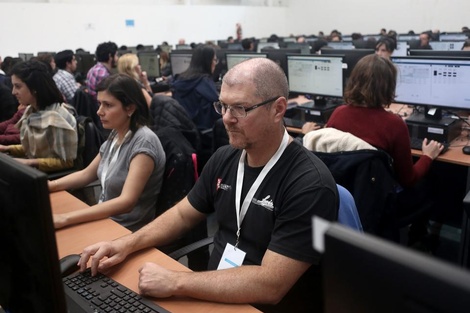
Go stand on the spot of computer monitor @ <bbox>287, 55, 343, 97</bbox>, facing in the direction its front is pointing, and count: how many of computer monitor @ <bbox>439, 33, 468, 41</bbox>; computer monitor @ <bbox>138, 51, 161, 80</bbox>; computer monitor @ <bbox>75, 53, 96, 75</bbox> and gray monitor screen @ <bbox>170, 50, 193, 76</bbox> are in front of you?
0

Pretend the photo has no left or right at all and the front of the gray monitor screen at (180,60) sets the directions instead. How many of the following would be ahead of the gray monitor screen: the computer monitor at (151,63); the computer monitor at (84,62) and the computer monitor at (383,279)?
1

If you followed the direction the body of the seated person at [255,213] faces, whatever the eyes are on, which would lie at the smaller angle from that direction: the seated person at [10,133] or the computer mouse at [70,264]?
the computer mouse

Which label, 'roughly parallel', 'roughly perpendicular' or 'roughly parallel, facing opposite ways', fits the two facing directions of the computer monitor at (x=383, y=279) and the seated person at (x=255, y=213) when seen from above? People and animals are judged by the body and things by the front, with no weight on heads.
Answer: roughly parallel, facing opposite ways

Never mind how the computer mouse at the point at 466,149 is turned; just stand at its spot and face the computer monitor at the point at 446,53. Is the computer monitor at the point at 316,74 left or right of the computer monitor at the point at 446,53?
left

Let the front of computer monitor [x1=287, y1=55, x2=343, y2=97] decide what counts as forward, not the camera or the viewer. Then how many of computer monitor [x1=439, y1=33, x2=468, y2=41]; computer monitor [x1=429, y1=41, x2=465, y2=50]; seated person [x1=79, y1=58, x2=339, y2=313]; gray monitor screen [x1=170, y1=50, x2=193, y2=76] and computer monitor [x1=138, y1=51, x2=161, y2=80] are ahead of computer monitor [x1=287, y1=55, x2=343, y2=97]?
1

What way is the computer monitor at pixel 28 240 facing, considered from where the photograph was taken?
facing away from the viewer and to the right of the viewer

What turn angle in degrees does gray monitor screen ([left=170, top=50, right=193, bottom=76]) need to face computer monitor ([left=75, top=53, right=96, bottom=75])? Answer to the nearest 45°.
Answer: approximately 135° to its right

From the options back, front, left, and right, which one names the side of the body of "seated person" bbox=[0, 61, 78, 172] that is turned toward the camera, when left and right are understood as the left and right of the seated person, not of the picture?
left

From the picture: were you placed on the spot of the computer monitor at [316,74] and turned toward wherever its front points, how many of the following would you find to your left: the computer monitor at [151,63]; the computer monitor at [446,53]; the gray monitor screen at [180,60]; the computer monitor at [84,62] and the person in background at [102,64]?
1

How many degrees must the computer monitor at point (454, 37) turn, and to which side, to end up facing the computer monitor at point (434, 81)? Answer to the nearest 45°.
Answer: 0° — it already faces it

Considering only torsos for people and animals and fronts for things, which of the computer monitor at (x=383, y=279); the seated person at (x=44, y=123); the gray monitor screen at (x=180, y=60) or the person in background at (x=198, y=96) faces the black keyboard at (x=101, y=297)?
the gray monitor screen

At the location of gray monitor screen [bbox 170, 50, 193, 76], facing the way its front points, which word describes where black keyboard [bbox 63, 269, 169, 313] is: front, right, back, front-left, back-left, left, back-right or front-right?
front

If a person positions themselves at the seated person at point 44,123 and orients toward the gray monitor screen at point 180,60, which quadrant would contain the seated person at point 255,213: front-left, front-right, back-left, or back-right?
back-right

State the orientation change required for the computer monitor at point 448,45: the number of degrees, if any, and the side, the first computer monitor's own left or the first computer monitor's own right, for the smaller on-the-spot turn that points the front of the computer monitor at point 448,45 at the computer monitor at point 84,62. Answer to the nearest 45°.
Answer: approximately 90° to the first computer monitor's own right

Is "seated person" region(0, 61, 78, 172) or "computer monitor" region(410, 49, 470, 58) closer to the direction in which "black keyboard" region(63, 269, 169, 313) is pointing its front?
the computer monitor

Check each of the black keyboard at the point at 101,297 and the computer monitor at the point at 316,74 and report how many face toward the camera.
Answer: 1

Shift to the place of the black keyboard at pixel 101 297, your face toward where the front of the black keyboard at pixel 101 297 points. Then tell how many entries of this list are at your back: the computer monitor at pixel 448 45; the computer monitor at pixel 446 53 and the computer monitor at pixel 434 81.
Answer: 0
